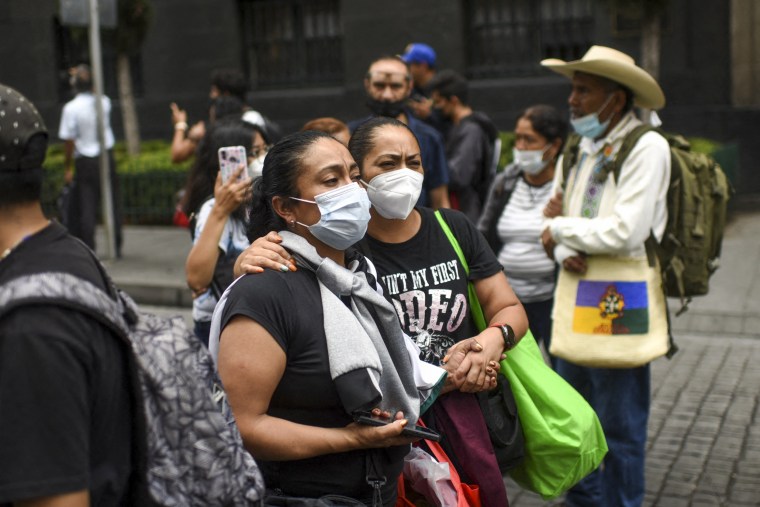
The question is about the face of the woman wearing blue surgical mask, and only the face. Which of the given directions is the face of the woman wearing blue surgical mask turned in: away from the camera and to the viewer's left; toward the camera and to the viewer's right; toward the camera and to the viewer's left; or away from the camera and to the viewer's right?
toward the camera and to the viewer's right

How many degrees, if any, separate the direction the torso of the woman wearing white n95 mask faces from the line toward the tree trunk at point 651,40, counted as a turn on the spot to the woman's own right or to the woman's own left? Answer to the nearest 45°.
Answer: approximately 180°

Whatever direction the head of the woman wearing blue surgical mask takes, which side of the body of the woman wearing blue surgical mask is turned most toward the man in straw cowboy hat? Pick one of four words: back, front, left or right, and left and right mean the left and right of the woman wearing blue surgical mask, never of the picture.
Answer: left

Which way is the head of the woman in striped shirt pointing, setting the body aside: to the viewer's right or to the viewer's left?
to the viewer's left

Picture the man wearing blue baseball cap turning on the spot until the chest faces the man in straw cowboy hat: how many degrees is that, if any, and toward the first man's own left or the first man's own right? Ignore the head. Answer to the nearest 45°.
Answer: approximately 90° to the first man's own left

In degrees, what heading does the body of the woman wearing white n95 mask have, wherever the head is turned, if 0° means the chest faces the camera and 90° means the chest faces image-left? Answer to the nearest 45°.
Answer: approximately 0°
